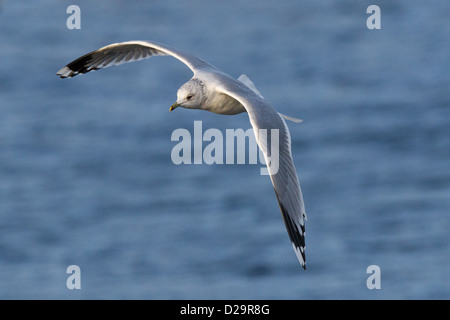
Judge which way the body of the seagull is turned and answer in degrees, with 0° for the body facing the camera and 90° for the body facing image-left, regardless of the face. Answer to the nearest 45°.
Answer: approximately 45°
